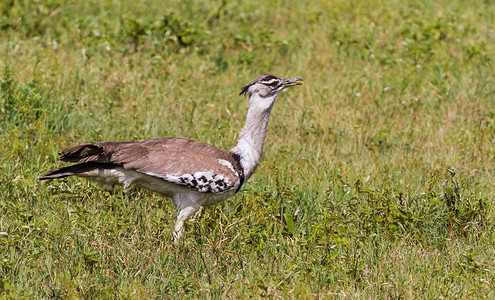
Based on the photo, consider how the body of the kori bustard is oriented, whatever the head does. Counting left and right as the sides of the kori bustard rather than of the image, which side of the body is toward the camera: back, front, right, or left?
right
